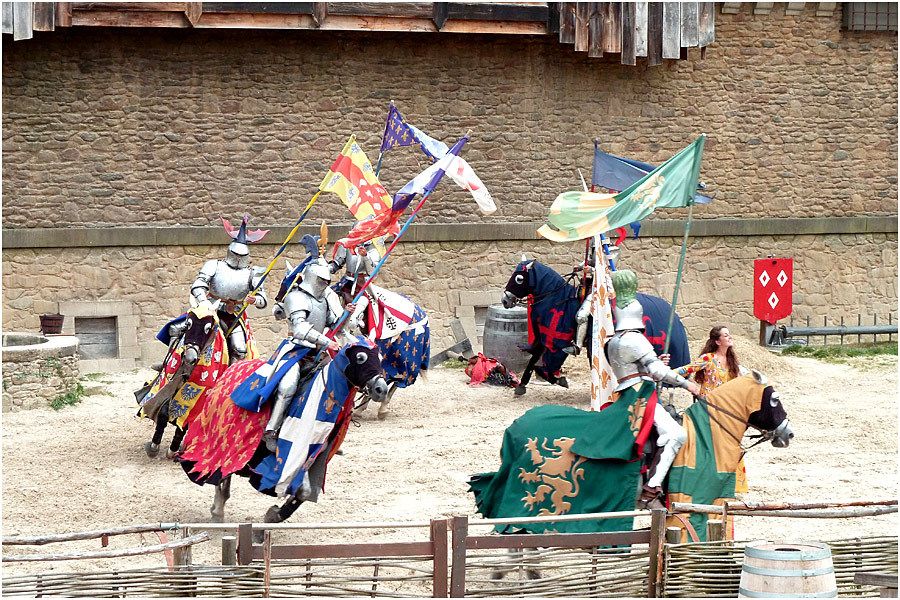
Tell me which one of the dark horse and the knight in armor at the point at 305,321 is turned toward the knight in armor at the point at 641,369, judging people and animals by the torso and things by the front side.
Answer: the knight in armor at the point at 305,321

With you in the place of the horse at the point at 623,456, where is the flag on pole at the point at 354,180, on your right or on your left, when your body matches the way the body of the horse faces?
on your left

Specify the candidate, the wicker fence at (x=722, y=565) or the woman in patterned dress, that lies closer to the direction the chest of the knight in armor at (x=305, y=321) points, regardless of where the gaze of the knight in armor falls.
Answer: the wicker fence

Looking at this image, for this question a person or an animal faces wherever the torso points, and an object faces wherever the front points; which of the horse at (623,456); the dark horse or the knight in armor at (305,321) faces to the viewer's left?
the dark horse

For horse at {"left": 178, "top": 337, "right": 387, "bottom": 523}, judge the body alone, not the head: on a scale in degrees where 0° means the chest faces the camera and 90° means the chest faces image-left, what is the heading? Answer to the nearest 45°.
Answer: approximately 315°

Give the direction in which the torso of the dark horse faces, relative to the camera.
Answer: to the viewer's left

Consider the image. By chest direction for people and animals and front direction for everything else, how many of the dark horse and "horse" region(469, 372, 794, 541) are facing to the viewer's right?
1

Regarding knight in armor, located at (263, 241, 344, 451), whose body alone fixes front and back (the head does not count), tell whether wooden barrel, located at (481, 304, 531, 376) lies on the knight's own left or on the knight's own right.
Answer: on the knight's own left

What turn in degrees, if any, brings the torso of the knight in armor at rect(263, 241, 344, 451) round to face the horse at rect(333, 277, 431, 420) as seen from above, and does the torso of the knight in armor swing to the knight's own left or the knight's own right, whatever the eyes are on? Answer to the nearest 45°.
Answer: approximately 135° to the knight's own left

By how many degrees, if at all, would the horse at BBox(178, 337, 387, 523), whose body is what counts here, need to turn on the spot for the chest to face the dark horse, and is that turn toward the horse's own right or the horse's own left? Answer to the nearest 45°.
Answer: approximately 90° to the horse's own left

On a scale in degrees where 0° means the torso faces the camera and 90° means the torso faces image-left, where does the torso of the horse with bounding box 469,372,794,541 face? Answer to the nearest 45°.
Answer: approximately 270°

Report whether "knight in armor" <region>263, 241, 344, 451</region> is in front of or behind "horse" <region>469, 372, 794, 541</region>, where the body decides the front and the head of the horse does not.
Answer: behind

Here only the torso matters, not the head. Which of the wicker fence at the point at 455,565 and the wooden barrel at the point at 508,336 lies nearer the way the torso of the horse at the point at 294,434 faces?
the wicker fence
